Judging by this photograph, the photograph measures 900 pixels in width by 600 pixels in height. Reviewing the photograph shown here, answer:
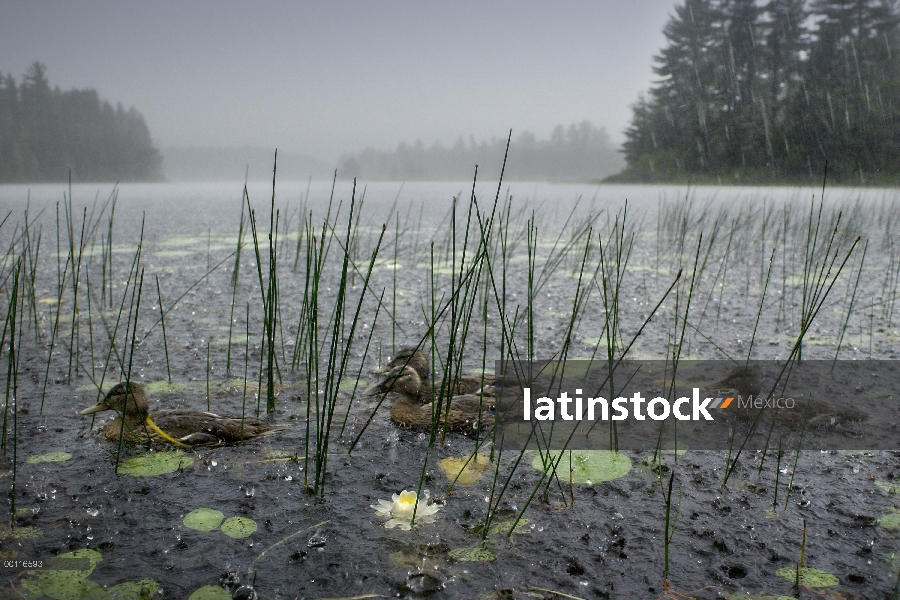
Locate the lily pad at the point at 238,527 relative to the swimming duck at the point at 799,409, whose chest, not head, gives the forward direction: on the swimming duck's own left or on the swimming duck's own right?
on the swimming duck's own left

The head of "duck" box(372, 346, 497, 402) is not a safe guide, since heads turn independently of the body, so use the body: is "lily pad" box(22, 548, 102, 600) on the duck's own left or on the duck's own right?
on the duck's own left

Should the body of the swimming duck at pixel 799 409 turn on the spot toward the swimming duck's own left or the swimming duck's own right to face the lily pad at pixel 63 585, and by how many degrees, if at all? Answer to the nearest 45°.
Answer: approximately 45° to the swimming duck's own left

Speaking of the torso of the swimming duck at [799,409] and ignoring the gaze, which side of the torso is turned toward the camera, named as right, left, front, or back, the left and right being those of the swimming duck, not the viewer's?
left

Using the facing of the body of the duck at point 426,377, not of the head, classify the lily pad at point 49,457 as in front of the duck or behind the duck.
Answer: in front

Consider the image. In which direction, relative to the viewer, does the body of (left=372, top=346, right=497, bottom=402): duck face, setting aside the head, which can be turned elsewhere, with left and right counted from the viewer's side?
facing to the left of the viewer

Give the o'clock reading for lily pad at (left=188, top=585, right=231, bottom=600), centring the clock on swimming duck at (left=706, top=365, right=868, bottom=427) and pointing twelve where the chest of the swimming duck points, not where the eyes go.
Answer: The lily pad is roughly at 10 o'clock from the swimming duck.

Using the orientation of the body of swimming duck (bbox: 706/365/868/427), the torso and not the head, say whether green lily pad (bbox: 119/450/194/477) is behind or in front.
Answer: in front

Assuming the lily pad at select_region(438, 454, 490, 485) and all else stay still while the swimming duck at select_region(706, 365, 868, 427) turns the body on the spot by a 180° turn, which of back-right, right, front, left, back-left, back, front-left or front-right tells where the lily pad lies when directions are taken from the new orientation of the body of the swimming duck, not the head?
back-right

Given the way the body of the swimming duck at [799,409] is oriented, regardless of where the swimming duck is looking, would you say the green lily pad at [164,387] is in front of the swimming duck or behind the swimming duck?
in front

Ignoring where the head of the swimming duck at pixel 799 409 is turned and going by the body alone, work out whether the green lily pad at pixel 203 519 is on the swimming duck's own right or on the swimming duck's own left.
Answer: on the swimming duck's own left

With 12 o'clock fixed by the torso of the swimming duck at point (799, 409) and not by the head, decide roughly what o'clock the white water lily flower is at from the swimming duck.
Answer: The white water lily flower is roughly at 10 o'clock from the swimming duck.
